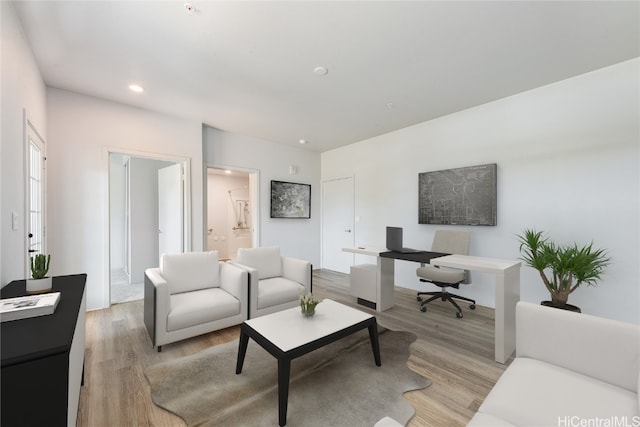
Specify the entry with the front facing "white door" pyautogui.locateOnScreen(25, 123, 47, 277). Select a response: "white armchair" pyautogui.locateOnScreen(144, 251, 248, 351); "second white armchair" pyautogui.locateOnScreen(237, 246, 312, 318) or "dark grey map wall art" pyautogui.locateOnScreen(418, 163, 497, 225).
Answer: the dark grey map wall art

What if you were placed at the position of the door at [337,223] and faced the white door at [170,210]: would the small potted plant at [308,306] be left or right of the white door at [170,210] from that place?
left

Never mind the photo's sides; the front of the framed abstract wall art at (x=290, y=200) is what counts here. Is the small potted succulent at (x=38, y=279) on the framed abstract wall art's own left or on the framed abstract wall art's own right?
on the framed abstract wall art's own right

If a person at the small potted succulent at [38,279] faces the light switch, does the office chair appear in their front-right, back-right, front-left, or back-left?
back-right

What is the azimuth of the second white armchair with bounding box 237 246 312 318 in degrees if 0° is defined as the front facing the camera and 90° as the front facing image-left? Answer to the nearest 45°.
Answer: approximately 315°

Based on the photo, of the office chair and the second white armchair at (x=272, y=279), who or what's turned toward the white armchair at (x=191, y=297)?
the office chair

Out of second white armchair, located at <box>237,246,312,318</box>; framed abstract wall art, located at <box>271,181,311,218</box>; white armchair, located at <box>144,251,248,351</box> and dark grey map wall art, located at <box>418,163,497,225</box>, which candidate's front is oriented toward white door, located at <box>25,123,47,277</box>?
dark grey map wall art, located at <box>418,163,497,225</box>

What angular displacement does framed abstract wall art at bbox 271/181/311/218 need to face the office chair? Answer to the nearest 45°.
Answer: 0° — it already faces it

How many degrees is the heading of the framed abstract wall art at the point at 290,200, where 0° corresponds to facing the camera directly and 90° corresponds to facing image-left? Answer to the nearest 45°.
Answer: approximately 315°
